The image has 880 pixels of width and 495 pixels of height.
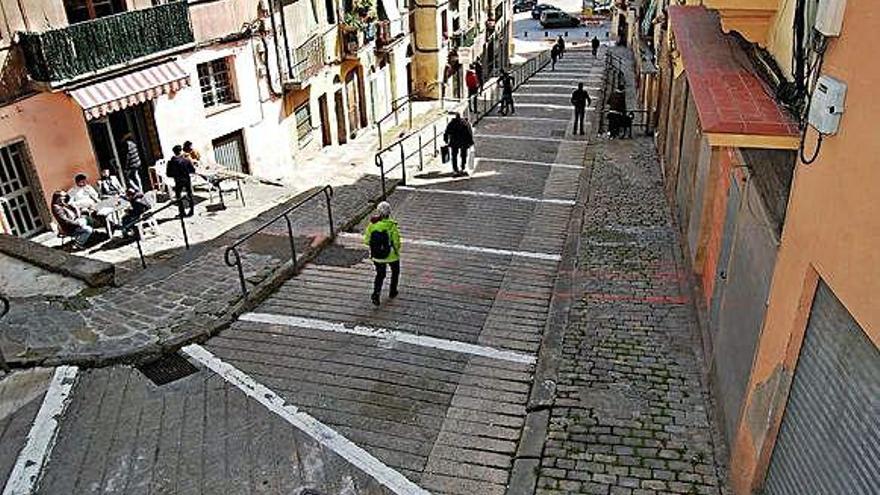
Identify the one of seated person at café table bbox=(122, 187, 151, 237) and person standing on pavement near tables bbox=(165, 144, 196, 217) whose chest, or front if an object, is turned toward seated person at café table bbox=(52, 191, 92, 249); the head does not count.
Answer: seated person at café table bbox=(122, 187, 151, 237)

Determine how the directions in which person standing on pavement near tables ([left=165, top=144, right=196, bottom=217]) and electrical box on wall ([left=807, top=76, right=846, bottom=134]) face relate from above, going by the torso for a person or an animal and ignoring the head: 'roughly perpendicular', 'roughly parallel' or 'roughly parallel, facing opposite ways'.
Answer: roughly perpendicular

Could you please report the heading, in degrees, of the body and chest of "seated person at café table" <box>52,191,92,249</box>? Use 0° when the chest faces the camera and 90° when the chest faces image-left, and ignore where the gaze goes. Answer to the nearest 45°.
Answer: approximately 270°

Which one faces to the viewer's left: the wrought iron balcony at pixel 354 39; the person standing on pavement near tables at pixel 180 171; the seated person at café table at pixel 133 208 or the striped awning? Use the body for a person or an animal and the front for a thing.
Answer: the seated person at café table

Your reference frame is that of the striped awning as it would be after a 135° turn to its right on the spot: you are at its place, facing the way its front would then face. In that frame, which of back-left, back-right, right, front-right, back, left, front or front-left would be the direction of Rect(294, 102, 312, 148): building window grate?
back-right

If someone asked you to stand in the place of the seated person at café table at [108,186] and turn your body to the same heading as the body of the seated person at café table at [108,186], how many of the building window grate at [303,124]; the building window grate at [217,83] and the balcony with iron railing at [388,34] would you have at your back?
3

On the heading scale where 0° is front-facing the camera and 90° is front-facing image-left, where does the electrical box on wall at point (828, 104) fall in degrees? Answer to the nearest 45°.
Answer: approximately 45°

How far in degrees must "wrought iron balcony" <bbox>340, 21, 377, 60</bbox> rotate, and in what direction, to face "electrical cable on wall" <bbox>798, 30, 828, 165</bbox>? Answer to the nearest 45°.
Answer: approximately 45° to its right

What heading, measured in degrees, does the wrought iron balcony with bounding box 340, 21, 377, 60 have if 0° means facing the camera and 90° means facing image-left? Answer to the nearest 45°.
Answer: approximately 315°

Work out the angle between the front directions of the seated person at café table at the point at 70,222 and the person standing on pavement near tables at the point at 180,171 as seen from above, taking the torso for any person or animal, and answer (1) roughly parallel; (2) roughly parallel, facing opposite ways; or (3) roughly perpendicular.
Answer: roughly perpendicular

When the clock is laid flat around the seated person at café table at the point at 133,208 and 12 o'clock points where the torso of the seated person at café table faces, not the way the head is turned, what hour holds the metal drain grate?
The metal drain grate is roughly at 9 o'clock from the seated person at café table.

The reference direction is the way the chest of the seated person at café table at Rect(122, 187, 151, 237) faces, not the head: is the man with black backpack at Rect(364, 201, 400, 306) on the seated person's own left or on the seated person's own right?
on the seated person's own left

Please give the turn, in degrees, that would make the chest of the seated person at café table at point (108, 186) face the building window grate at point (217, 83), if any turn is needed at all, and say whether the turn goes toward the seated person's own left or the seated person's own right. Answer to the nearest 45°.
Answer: approximately 180°

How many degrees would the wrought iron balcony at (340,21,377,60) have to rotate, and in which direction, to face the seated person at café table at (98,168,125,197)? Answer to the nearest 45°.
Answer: approximately 90° to its right

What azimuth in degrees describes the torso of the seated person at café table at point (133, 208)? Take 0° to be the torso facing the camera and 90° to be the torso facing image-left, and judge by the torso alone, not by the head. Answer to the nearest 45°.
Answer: approximately 90°
